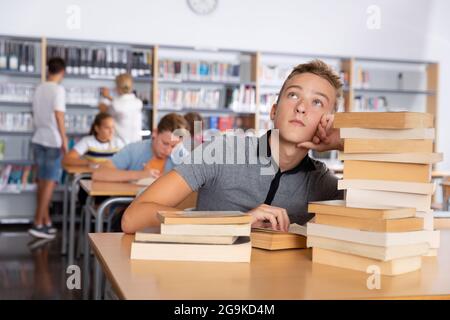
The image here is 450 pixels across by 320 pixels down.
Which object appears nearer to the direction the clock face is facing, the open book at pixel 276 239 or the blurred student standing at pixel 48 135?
the open book

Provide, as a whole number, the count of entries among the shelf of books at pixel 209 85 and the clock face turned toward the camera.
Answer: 2

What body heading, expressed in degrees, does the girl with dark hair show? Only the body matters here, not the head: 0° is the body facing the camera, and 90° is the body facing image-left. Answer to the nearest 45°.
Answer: approximately 315°

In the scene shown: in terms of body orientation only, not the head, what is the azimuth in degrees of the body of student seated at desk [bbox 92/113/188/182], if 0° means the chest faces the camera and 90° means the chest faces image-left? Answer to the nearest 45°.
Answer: approximately 315°

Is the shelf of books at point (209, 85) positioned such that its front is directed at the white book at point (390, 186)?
yes
